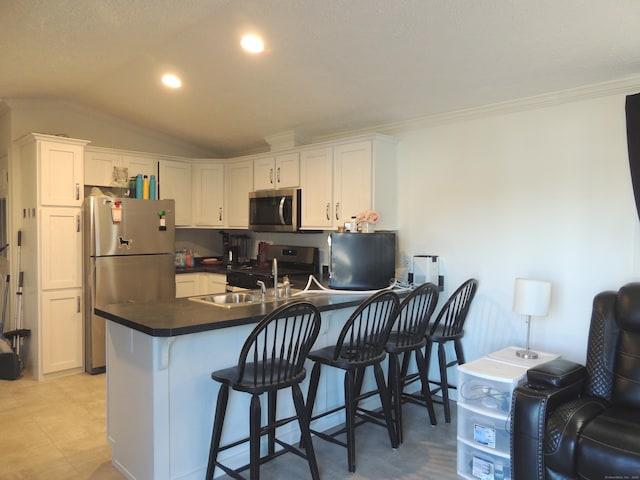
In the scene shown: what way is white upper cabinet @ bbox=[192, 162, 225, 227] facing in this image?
toward the camera

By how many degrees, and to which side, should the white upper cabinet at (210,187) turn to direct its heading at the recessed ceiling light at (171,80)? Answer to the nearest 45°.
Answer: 0° — it already faces it

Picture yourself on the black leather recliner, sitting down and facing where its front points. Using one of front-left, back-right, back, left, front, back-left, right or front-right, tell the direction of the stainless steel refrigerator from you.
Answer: front-right

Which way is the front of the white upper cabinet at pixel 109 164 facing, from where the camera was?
facing the viewer and to the right of the viewer

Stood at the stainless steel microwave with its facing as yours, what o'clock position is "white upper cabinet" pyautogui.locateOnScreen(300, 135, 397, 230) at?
The white upper cabinet is roughly at 9 o'clock from the stainless steel microwave.

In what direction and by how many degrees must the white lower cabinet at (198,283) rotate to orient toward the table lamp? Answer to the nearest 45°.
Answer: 0° — it already faces it

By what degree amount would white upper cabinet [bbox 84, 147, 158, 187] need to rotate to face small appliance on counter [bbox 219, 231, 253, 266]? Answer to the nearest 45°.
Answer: approximately 45° to its left

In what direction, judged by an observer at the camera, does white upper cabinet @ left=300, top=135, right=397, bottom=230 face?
facing the viewer and to the left of the viewer
